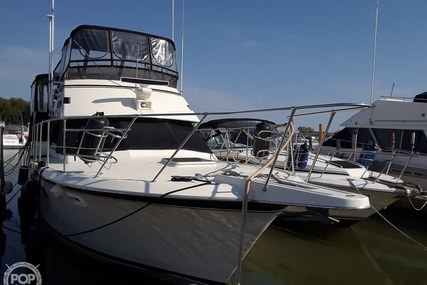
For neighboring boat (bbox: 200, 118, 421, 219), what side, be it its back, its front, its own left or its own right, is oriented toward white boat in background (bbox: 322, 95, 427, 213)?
left

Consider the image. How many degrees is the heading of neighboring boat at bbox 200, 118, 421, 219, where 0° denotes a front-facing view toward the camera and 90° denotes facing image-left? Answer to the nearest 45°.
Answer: approximately 315°
